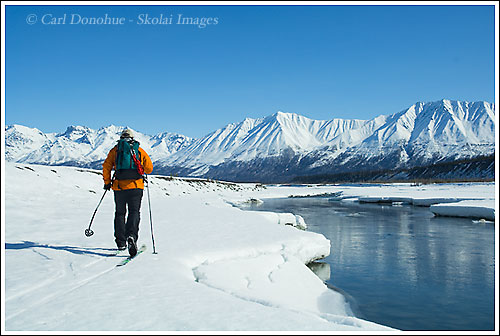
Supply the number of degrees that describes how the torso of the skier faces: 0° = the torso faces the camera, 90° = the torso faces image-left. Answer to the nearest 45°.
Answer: approximately 180°
